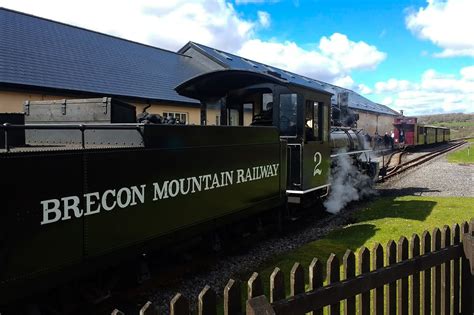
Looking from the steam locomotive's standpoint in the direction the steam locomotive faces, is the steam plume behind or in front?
in front

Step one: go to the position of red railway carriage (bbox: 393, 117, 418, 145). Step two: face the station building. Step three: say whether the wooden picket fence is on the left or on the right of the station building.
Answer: left

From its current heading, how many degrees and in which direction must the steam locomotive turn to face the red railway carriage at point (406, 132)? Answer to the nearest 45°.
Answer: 0° — it already faces it

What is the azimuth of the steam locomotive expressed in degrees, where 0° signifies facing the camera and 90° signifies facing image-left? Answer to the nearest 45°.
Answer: approximately 225°

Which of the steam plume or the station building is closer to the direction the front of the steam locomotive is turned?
the steam plume

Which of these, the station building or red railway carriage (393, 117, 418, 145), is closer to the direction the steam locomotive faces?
the red railway carriage

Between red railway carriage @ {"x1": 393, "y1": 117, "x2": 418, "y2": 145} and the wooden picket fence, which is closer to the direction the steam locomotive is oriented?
the red railway carriage

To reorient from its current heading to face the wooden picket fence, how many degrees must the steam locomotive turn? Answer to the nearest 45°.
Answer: approximately 90° to its right
